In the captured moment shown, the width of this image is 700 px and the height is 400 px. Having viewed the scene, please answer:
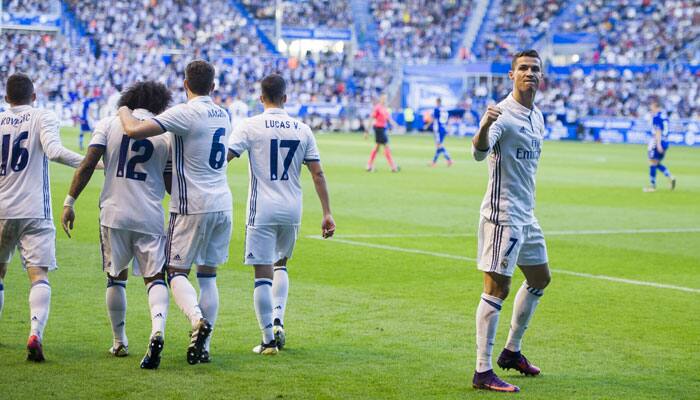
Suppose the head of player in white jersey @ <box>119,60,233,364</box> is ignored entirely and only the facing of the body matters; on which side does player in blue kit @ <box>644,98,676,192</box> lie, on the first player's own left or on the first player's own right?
on the first player's own right

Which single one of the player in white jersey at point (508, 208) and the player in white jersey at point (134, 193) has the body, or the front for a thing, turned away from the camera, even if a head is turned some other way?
the player in white jersey at point (134, 193)

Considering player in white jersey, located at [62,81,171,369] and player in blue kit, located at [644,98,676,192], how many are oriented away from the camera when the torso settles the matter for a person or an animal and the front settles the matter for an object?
1

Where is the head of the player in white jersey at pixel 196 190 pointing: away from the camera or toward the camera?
away from the camera

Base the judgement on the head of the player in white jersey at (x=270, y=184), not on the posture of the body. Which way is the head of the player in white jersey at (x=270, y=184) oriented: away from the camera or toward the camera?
away from the camera

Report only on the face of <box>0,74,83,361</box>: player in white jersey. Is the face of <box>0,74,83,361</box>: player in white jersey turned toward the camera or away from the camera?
away from the camera

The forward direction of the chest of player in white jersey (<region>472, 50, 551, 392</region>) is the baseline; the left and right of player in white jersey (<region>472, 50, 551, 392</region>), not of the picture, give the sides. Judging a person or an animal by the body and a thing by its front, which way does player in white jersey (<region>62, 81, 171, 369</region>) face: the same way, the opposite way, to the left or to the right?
the opposite way

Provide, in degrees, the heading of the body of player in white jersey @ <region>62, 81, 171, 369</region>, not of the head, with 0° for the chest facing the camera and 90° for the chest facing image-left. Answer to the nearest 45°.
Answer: approximately 180°

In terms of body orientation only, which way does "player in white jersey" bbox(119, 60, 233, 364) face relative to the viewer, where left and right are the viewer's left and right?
facing away from the viewer and to the left of the viewer
